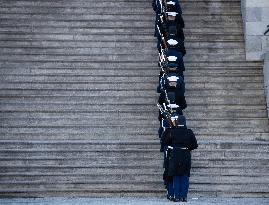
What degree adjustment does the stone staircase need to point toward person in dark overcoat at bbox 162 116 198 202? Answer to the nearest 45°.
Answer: approximately 45° to its left

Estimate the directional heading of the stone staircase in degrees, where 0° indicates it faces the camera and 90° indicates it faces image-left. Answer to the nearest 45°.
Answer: approximately 0°
